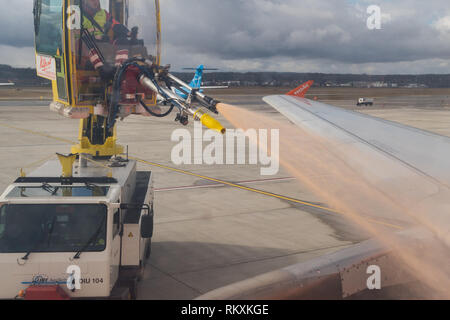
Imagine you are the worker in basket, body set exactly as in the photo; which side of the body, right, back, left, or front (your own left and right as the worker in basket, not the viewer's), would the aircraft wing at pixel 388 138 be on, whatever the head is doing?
front

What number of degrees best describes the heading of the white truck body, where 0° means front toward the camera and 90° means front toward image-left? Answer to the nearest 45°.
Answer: approximately 0°

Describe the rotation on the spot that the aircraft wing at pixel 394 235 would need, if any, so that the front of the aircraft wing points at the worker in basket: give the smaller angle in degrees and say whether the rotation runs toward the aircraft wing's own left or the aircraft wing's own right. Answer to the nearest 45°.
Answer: approximately 90° to the aircraft wing's own right

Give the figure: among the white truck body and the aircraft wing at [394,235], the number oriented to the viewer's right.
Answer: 0

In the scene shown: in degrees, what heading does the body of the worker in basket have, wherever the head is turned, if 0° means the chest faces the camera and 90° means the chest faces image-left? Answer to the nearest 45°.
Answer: approximately 315°

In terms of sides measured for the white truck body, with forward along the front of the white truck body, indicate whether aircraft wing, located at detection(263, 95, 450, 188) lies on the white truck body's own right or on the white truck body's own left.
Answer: on the white truck body's own left

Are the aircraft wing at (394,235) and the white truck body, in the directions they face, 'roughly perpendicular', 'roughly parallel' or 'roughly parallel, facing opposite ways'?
roughly perpendicular

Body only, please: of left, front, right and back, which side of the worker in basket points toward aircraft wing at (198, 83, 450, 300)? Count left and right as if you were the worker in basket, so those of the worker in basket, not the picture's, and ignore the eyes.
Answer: front

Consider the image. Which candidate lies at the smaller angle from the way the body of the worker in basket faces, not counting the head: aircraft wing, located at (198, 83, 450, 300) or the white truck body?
the aircraft wing

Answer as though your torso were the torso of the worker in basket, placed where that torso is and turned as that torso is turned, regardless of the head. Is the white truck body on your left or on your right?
on your right
